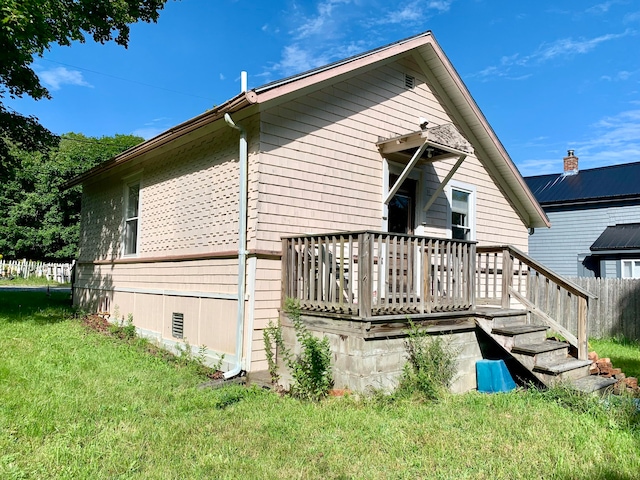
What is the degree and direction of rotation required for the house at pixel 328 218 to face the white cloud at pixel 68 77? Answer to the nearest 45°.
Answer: approximately 180°

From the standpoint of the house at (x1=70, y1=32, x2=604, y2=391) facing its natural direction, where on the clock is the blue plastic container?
The blue plastic container is roughly at 11 o'clock from the house.

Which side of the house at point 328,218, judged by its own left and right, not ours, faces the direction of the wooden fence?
left

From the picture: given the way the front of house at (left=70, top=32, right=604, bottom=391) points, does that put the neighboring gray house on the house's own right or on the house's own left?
on the house's own left

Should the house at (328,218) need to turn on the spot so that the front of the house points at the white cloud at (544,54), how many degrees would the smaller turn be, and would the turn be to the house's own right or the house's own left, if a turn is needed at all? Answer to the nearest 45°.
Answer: approximately 90° to the house's own left

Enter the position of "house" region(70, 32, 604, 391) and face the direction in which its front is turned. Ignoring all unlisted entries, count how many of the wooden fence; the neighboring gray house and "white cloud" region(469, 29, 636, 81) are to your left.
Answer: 3

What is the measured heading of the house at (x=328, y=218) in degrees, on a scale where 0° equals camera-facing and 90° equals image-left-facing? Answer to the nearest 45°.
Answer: approximately 315°

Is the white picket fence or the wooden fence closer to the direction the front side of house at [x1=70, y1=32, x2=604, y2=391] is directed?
the wooden fence

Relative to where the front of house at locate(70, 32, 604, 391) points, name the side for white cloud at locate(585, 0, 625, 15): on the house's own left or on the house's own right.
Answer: on the house's own left
